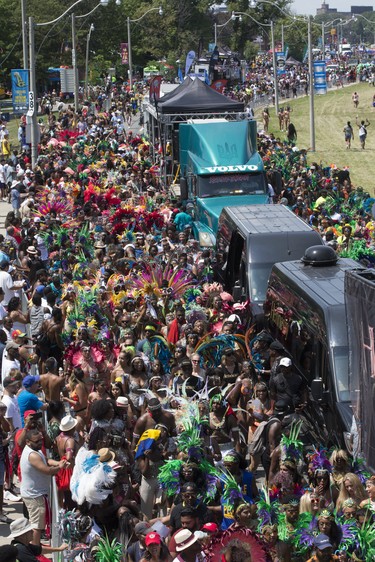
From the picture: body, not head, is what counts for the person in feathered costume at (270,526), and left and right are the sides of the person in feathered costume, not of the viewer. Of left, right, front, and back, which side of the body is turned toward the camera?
front

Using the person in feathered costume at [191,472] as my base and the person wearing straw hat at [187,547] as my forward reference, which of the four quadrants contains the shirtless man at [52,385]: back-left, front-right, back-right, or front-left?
back-right

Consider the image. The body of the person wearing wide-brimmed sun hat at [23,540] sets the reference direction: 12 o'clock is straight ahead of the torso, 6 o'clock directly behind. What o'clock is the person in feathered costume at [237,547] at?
The person in feathered costume is roughly at 1 o'clock from the person wearing wide-brimmed sun hat.

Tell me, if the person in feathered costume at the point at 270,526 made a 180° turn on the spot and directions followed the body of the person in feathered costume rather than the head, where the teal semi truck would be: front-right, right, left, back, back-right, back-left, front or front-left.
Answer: front

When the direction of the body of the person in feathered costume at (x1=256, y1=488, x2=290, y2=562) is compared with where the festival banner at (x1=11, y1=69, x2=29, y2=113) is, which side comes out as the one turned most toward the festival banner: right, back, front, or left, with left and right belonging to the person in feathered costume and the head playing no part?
back

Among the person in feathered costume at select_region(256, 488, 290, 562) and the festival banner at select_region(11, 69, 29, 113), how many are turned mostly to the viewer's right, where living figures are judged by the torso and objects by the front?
0

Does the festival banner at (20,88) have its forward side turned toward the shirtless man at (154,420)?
yes

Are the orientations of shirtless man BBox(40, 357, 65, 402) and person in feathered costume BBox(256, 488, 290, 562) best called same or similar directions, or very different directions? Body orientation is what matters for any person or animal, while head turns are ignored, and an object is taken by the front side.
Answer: very different directions

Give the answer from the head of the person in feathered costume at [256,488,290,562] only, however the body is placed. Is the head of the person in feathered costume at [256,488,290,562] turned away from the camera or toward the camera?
toward the camera

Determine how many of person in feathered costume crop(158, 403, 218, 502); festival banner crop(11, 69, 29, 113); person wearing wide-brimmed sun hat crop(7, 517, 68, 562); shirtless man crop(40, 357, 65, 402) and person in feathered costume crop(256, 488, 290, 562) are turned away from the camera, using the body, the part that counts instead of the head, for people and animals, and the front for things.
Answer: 1

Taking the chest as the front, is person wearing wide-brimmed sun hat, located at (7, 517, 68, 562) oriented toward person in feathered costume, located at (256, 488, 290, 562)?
yes

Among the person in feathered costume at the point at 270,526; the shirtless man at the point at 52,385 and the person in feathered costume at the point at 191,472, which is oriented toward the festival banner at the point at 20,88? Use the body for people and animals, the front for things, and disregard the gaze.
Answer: the shirtless man

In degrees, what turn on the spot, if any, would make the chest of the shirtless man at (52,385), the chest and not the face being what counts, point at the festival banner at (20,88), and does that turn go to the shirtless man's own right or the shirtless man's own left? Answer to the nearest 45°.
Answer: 0° — they already face it

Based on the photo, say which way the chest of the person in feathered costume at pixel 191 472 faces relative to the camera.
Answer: toward the camera

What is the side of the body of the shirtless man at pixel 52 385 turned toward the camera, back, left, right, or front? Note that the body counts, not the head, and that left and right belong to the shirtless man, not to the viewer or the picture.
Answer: back

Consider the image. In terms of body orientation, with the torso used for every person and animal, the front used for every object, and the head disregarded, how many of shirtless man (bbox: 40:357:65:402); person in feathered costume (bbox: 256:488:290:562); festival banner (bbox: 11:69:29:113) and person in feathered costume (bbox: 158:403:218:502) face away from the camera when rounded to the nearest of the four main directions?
1

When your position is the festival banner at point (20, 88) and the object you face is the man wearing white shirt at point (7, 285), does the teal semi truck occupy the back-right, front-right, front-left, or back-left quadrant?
front-left
